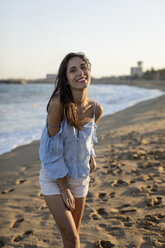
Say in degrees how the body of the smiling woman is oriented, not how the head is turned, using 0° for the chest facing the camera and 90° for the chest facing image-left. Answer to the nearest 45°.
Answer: approximately 315°
